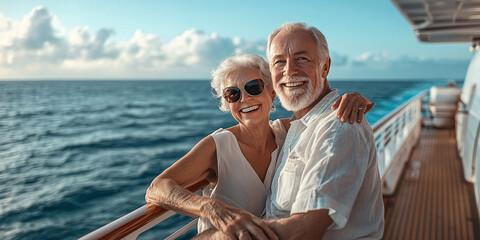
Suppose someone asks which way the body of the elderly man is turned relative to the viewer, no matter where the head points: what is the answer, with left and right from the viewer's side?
facing the viewer and to the left of the viewer
